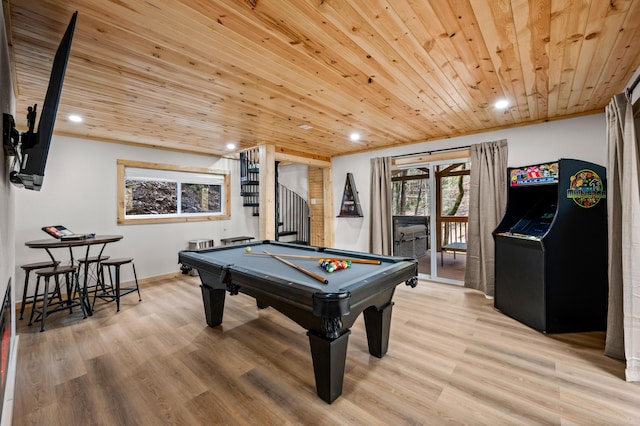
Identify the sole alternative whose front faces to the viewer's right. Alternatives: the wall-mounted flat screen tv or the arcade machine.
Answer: the wall-mounted flat screen tv

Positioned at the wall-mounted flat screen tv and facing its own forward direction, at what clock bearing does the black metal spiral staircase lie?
The black metal spiral staircase is roughly at 11 o'clock from the wall-mounted flat screen tv.

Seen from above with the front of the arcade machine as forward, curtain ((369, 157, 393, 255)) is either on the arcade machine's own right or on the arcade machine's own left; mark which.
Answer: on the arcade machine's own right

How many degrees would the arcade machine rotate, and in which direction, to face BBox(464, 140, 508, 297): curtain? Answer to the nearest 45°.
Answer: approximately 90° to its right

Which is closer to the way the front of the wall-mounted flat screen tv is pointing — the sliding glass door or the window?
the sliding glass door

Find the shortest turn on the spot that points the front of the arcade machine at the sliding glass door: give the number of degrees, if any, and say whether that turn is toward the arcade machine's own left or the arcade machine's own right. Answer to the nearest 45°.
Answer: approximately 90° to the arcade machine's own right

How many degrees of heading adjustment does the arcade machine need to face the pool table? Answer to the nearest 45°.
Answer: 0° — it already faces it

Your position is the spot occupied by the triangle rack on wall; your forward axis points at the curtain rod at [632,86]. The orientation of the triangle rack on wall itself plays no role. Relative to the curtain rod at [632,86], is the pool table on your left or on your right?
right

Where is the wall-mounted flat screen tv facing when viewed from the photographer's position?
facing to the right of the viewer

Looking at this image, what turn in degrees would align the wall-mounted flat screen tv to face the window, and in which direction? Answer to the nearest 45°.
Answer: approximately 45° to its left

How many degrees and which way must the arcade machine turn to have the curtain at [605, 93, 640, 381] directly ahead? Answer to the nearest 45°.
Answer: approximately 90° to its left

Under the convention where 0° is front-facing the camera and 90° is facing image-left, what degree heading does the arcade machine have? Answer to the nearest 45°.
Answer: approximately 45°

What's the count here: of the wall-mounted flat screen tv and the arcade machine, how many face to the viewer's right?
1

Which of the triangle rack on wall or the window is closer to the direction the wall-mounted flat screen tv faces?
the triangle rack on wall

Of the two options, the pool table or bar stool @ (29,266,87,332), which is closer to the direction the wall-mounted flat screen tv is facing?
the pool table
